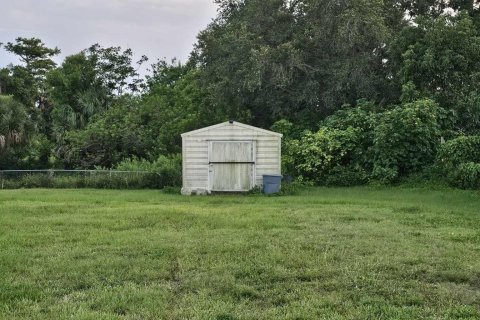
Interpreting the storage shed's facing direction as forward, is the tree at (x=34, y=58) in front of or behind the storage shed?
behind

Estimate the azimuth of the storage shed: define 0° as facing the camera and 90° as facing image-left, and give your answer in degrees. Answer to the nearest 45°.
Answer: approximately 0°

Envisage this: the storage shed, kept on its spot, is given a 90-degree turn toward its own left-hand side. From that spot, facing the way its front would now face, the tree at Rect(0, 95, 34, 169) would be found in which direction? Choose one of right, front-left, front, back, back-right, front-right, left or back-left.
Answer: back-left

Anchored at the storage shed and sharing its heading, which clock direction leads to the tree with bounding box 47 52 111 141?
The tree is roughly at 5 o'clock from the storage shed.

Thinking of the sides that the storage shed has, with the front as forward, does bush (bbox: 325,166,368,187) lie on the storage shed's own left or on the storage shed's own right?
on the storage shed's own left

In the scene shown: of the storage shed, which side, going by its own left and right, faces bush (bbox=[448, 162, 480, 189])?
left

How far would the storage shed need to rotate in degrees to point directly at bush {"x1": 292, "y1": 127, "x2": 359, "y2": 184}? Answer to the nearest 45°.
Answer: approximately 135° to its left

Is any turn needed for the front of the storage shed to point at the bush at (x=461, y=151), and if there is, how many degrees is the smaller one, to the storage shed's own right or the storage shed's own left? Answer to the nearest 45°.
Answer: approximately 90° to the storage shed's own left

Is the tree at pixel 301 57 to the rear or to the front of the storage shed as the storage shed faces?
to the rear
